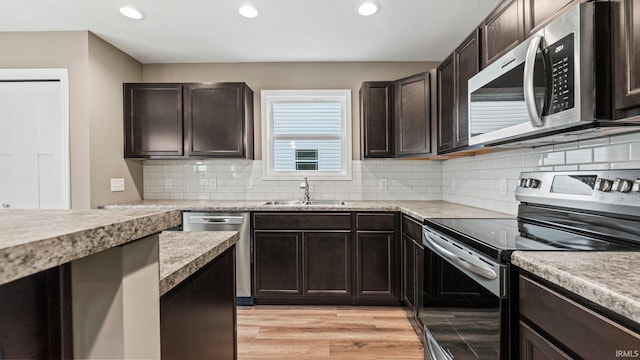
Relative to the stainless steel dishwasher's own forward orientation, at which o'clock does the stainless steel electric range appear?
The stainless steel electric range is roughly at 11 o'clock from the stainless steel dishwasher.

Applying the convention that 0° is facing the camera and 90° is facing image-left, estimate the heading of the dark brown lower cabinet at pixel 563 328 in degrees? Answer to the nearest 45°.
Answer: approximately 45°

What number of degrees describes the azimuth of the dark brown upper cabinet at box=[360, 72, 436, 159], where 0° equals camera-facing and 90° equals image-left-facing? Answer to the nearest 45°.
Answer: approximately 45°

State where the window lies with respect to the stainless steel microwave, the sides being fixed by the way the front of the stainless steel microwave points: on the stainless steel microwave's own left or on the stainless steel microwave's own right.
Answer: on the stainless steel microwave's own right

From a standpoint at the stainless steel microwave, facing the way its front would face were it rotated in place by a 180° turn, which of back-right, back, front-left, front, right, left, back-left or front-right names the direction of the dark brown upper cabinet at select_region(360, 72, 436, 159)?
left

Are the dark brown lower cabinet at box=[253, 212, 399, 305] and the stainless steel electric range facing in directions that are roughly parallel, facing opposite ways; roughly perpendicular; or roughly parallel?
roughly perpendicular

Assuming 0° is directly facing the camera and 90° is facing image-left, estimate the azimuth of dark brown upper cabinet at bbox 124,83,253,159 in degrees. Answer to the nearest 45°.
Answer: approximately 0°

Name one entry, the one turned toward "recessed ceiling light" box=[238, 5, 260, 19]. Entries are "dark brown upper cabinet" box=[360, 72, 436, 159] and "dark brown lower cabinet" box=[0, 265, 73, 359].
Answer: the dark brown upper cabinet

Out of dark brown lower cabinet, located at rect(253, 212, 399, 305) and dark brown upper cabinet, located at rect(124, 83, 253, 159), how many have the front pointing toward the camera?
2

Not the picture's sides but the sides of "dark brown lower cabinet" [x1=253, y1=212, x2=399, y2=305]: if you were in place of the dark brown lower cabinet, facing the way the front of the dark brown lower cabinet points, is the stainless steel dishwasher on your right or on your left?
on your right
